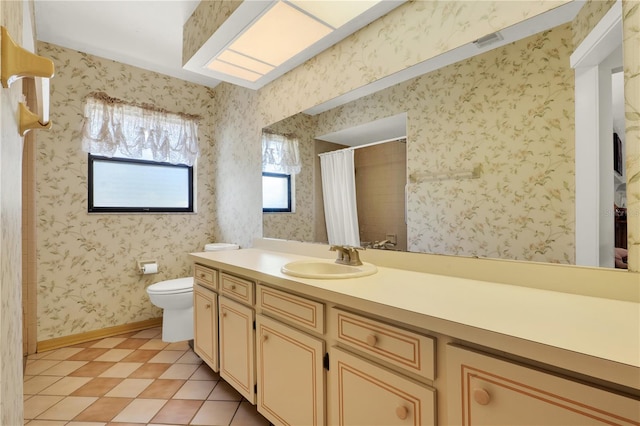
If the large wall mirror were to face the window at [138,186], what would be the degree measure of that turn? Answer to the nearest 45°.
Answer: approximately 45° to its right

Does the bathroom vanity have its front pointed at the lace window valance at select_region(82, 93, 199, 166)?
no

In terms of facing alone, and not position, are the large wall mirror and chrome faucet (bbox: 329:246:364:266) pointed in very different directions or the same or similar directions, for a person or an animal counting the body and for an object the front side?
same or similar directions

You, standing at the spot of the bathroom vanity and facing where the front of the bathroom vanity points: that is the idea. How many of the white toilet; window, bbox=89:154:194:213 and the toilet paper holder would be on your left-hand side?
0

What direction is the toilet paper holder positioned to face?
toward the camera

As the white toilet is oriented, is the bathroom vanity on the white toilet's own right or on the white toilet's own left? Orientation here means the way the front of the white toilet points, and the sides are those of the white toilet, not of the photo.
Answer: on the white toilet's own left

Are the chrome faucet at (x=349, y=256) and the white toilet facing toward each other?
no

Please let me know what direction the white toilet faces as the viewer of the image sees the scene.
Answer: facing to the left of the viewer

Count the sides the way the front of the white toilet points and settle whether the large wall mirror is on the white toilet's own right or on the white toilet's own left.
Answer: on the white toilet's own left

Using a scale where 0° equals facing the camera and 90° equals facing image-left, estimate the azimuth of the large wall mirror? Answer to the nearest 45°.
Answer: approximately 45°

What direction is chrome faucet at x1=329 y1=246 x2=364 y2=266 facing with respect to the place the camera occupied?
facing the viewer and to the left of the viewer

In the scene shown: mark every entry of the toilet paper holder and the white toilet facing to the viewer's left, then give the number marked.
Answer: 1

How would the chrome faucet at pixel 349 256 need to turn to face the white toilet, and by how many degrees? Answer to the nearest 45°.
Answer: approximately 90° to its right
